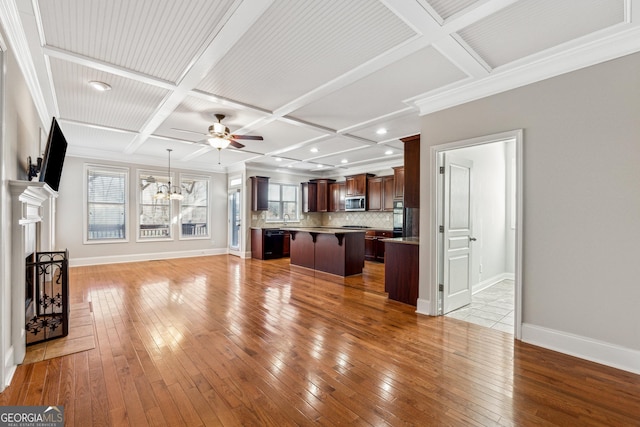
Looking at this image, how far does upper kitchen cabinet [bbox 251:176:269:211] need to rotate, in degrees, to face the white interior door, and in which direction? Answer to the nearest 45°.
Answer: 0° — it already faces it

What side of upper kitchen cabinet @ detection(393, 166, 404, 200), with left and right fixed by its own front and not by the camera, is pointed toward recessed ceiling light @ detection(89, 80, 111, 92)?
front

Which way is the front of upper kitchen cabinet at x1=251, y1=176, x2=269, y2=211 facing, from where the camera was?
facing the viewer and to the right of the viewer

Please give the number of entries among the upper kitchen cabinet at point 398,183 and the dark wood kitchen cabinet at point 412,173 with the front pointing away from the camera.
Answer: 0

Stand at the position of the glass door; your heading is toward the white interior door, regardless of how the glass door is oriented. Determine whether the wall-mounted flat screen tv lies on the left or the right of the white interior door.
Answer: right

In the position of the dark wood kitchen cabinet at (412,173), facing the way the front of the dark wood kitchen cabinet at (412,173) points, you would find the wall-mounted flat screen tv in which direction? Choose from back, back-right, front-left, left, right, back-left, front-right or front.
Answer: front

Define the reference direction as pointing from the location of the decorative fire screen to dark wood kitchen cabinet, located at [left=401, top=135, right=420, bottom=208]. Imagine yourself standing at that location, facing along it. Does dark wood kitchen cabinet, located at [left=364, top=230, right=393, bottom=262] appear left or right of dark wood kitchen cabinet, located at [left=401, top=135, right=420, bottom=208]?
left

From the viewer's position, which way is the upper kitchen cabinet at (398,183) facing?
facing the viewer and to the left of the viewer

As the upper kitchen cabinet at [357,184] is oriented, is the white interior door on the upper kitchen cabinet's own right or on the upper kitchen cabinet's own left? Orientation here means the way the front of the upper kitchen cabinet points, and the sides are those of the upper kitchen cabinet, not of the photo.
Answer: on the upper kitchen cabinet's own left

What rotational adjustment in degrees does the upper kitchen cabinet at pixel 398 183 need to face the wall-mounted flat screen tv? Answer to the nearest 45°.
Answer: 0° — it already faces it

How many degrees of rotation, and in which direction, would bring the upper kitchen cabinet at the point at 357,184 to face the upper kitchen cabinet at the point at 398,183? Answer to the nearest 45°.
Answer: approximately 90° to its left

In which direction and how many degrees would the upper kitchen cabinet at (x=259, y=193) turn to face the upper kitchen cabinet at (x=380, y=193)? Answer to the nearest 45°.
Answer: approximately 45° to its left

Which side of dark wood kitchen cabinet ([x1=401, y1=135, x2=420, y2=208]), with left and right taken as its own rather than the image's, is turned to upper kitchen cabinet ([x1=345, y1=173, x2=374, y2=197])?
right

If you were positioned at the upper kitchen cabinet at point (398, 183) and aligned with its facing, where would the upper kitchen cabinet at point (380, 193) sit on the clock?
the upper kitchen cabinet at point (380, 193) is roughly at 3 o'clock from the upper kitchen cabinet at point (398, 183).

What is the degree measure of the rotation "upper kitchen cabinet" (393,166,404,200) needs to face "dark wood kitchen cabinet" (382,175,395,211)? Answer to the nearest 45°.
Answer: approximately 90° to its right

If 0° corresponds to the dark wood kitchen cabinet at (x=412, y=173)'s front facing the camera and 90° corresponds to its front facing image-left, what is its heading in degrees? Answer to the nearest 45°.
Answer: approximately 45°
